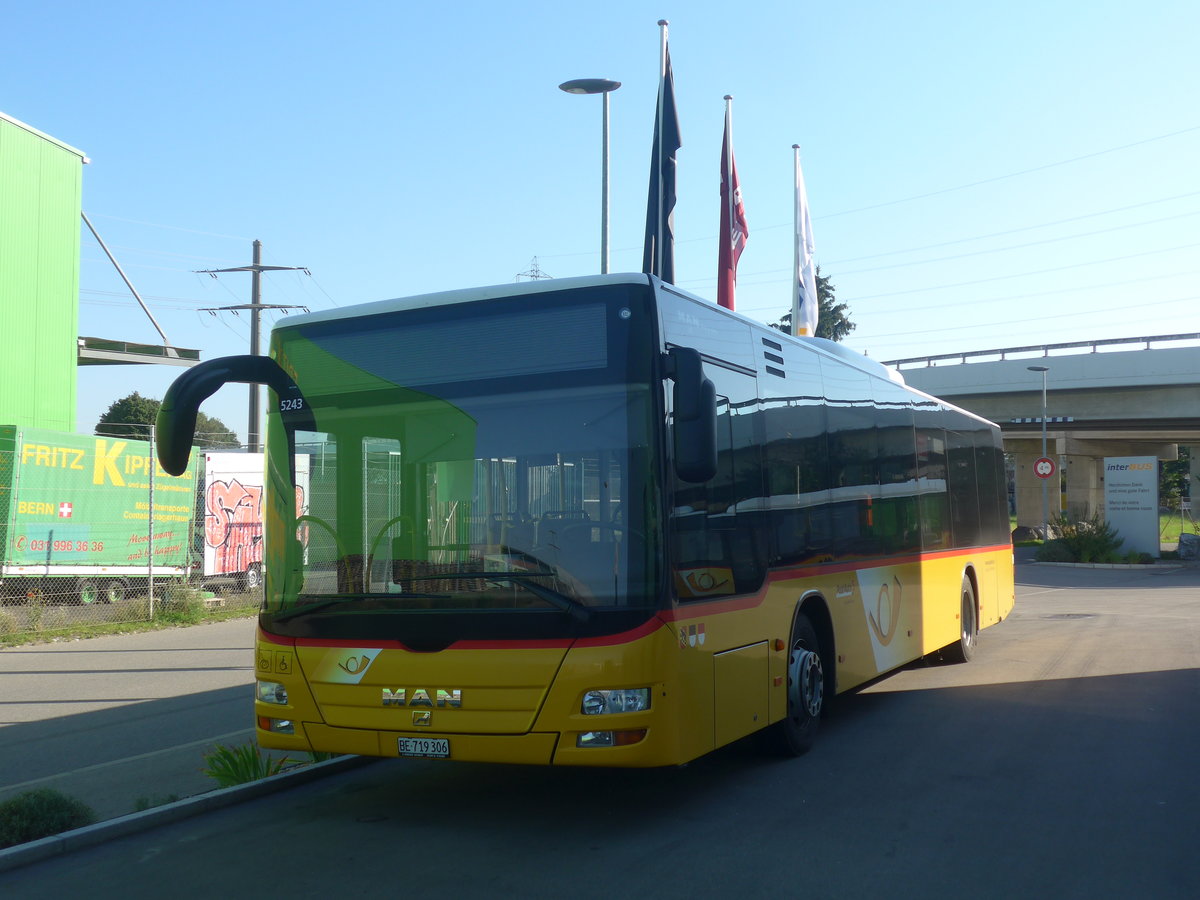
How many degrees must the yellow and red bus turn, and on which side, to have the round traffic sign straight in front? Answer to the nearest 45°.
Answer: approximately 180°

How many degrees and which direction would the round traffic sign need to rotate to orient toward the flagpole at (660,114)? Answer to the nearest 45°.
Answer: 0° — it already faces it

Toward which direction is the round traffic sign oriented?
toward the camera

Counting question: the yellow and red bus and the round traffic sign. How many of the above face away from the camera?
0

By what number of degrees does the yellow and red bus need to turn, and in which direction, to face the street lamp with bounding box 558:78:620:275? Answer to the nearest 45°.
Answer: approximately 135° to its right

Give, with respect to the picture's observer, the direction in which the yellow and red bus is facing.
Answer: facing the viewer and to the left of the viewer

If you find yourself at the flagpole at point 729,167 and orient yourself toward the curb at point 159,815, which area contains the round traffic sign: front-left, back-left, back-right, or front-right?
back-left

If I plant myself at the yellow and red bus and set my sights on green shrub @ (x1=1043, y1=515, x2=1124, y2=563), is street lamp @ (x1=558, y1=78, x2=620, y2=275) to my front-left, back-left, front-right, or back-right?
front-left

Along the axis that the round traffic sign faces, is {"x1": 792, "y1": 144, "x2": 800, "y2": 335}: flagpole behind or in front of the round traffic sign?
in front

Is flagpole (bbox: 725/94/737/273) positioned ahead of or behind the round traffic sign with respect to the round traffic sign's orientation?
ahead

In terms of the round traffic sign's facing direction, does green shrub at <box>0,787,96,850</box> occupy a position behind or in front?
in front

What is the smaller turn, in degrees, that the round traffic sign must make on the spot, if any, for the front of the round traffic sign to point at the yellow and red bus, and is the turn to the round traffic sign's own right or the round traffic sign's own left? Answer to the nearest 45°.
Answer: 0° — it already faces it

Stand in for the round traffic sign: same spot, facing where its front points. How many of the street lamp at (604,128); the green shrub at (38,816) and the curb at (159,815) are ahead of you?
3

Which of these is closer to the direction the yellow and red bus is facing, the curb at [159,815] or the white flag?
the curb
